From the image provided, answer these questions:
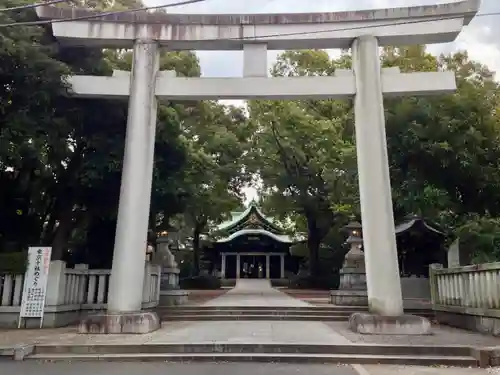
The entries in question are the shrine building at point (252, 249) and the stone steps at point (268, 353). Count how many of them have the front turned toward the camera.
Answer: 2

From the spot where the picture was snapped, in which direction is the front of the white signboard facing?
facing the viewer

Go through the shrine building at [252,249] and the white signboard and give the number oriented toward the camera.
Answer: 2

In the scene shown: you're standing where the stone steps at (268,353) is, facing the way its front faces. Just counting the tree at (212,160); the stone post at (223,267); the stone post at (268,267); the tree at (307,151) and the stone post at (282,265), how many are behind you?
5

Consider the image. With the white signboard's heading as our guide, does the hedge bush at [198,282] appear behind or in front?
behind

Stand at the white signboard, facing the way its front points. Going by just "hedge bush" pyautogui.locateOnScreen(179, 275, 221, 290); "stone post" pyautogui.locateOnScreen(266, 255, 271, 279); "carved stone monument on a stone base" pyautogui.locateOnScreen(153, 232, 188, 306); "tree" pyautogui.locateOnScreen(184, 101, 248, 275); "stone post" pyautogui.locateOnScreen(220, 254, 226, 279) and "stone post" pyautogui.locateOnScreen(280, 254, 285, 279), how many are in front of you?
0

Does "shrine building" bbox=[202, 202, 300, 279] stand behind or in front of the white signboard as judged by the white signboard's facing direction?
behind

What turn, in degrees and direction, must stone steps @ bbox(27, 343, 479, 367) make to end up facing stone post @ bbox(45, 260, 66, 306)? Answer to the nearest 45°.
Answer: approximately 135° to its right

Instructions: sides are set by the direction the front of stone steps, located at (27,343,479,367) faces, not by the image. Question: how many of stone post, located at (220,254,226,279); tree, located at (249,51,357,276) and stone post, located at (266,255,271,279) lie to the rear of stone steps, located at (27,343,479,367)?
3

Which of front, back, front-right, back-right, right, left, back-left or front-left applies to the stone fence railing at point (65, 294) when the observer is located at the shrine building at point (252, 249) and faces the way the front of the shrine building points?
front

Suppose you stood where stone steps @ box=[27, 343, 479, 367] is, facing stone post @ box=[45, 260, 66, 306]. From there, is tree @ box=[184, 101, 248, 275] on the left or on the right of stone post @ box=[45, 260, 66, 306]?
right

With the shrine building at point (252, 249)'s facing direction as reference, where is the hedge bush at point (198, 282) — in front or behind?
in front

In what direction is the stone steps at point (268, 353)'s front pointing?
toward the camera

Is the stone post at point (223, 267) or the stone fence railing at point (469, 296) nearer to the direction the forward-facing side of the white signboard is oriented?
the stone fence railing

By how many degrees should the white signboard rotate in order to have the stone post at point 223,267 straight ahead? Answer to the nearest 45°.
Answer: approximately 135° to its left

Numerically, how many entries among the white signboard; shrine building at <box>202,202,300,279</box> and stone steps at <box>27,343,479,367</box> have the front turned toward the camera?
3
